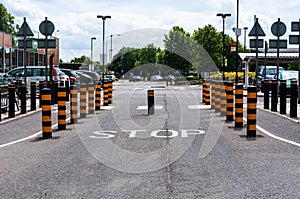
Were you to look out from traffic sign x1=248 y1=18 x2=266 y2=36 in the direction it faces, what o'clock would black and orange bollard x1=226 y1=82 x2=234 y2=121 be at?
The black and orange bollard is roughly at 6 o'clock from the traffic sign.

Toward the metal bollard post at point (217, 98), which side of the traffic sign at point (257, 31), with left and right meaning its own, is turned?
back
